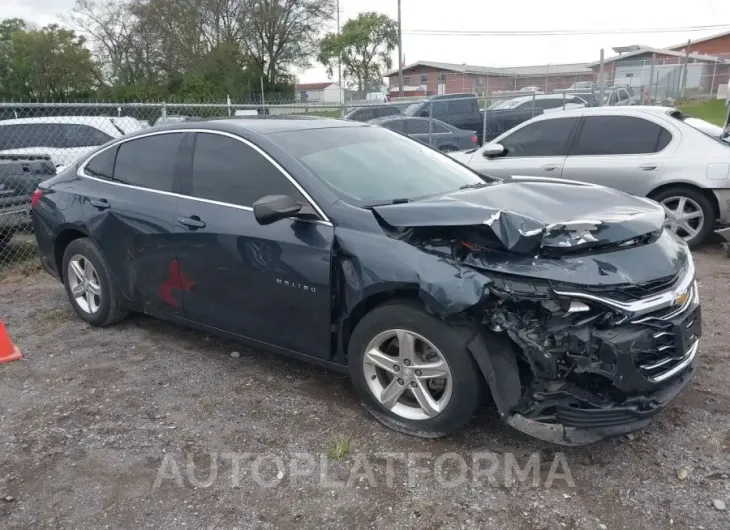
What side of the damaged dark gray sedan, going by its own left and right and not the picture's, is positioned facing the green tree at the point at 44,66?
back

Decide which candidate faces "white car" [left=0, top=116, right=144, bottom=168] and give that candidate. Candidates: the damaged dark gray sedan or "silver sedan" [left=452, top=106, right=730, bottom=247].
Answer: the silver sedan

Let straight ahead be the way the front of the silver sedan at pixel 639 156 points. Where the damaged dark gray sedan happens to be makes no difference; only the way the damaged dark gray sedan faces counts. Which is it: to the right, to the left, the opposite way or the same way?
the opposite way

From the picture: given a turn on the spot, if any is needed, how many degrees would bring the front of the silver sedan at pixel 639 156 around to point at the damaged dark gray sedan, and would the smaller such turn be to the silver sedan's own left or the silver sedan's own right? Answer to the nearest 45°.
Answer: approximately 90° to the silver sedan's own left

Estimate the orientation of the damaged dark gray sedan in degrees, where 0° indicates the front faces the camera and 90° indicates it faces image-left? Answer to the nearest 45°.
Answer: approximately 315°

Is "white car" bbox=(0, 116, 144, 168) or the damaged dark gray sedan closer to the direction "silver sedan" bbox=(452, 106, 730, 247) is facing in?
the white car

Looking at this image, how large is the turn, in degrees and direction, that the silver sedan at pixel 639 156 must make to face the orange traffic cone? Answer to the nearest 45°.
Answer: approximately 45° to its left

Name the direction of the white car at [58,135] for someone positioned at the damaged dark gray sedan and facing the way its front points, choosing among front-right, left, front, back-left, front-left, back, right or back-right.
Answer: back

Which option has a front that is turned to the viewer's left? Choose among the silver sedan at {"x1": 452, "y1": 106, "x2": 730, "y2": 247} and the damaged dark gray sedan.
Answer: the silver sedan

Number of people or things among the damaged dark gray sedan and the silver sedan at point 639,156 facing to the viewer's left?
1

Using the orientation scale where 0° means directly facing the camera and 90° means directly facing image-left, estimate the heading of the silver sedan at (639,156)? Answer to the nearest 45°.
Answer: approximately 90°

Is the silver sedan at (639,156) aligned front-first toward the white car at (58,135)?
yes
